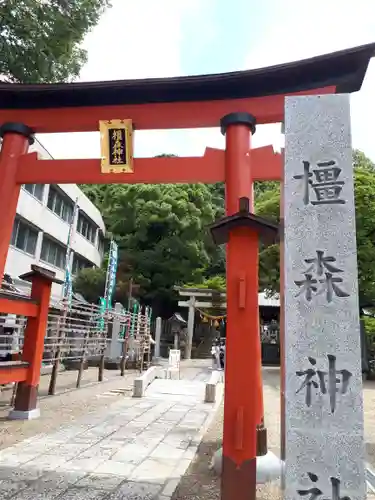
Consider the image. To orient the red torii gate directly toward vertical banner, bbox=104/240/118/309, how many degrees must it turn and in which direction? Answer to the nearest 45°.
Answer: approximately 180°

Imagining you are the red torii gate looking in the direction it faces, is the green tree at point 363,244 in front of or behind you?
behind

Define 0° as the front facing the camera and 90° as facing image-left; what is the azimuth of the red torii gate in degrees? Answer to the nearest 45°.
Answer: approximately 0°

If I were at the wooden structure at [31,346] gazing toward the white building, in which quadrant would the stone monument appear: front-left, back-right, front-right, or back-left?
back-right

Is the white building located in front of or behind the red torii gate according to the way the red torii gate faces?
behind

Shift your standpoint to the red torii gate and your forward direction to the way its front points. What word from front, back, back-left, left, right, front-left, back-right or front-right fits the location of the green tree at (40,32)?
back-right

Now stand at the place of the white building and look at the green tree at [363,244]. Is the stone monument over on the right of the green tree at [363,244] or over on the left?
right
